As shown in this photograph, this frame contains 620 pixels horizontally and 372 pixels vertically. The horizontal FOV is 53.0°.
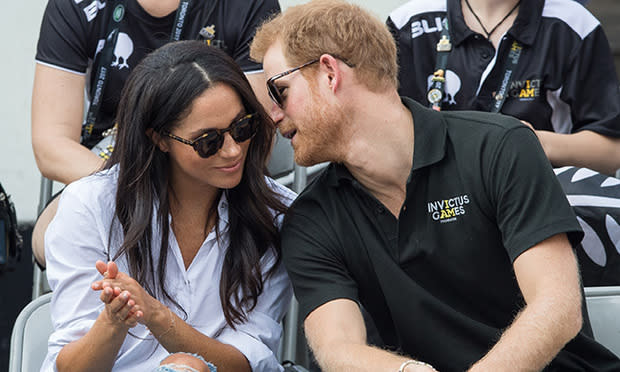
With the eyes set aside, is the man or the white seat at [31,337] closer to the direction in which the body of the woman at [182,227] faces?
the man

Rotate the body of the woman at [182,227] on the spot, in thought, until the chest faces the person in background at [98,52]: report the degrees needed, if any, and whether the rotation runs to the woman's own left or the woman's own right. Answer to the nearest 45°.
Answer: approximately 180°

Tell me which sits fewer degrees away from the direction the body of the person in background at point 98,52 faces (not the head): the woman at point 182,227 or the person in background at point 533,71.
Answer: the woman

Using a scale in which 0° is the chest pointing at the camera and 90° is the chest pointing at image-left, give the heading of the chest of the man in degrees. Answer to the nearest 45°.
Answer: approximately 45°

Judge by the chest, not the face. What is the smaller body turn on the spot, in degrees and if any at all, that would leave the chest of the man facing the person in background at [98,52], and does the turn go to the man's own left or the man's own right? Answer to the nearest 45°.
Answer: approximately 90° to the man's own right

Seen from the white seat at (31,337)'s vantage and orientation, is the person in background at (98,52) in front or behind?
behind

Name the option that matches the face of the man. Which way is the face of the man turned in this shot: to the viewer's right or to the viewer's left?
to the viewer's left

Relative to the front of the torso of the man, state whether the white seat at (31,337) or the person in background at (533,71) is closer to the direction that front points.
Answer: the white seat
